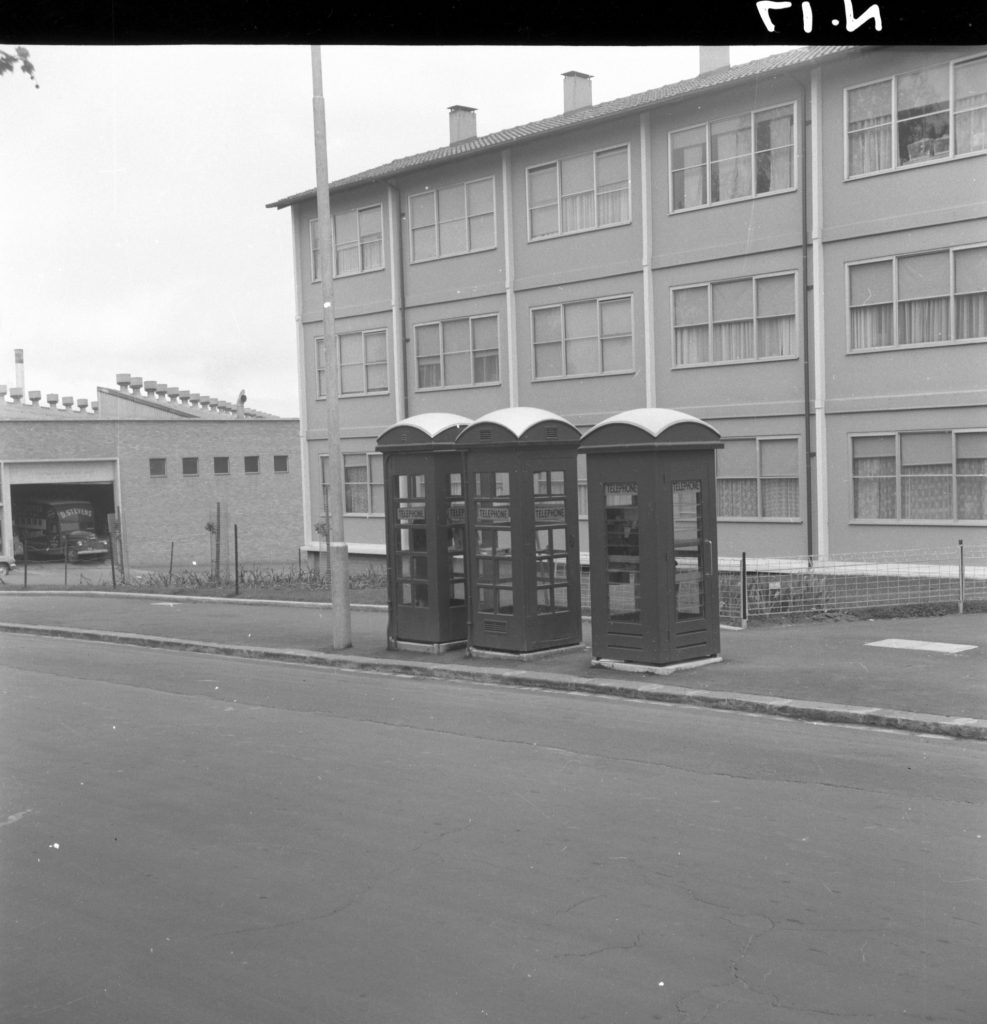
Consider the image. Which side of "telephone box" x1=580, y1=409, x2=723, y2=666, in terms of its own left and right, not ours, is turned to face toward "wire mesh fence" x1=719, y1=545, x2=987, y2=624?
left

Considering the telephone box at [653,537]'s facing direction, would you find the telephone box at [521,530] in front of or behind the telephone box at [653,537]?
behind

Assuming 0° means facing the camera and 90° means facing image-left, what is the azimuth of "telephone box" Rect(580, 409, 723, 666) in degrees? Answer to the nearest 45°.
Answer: approximately 315°
